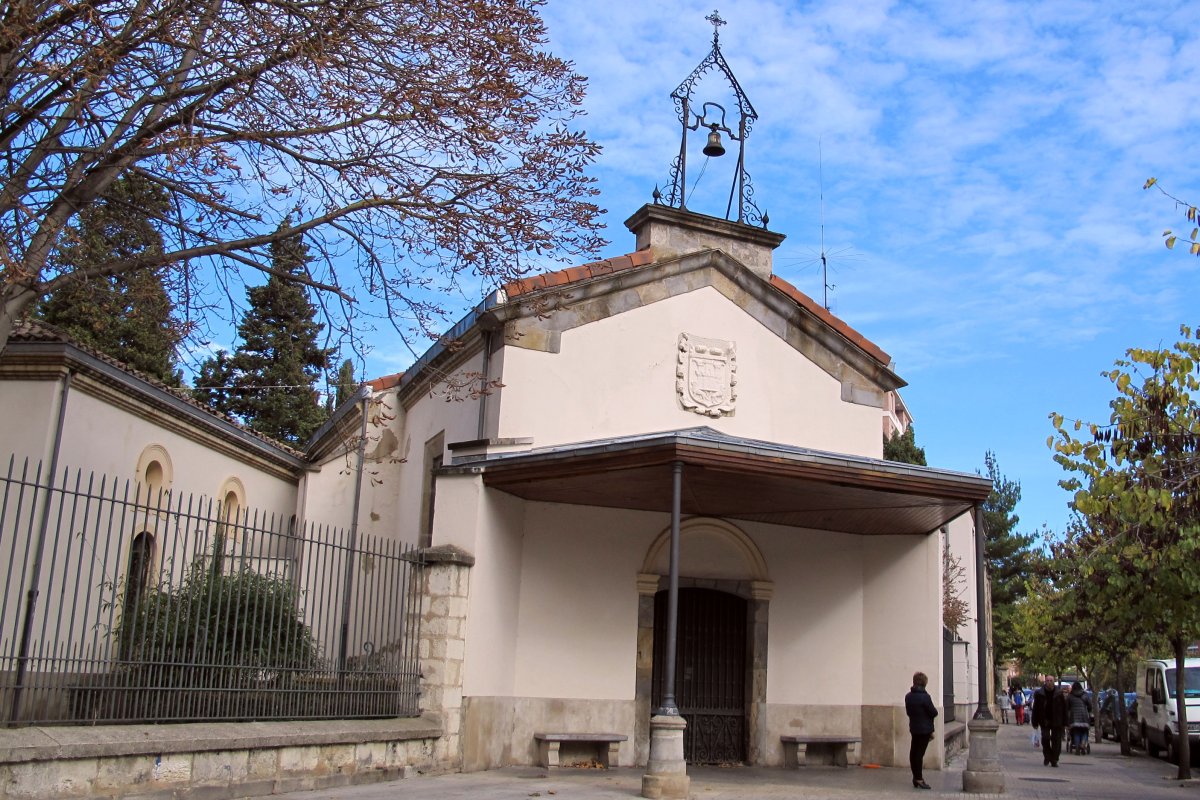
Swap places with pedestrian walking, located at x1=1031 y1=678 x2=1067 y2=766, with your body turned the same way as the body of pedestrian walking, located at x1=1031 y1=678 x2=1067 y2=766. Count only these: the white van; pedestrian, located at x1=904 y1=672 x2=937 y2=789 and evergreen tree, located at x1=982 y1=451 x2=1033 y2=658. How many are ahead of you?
1

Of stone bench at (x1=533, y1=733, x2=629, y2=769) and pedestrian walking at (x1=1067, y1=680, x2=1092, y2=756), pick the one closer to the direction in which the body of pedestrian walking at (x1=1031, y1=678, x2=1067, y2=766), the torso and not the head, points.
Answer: the stone bench

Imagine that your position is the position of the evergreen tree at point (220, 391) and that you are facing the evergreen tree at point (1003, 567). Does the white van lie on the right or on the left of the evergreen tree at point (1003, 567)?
right

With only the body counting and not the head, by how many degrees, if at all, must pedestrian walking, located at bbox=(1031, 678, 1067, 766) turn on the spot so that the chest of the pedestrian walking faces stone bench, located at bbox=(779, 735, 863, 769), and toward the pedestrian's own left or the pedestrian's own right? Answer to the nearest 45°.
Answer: approximately 45° to the pedestrian's own right

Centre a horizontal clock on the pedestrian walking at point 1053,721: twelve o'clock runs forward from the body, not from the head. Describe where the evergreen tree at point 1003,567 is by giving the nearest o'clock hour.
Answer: The evergreen tree is roughly at 6 o'clock from the pedestrian walking.

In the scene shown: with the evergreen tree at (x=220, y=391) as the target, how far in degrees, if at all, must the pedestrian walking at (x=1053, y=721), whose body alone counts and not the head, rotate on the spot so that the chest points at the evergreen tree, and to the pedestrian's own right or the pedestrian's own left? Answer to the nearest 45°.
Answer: approximately 90° to the pedestrian's own right

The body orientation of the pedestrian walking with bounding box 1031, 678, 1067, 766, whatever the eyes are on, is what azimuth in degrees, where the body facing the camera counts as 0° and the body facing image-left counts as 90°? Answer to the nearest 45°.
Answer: approximately 0°

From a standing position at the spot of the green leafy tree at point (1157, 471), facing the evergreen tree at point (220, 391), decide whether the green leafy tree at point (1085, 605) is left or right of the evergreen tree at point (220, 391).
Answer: right

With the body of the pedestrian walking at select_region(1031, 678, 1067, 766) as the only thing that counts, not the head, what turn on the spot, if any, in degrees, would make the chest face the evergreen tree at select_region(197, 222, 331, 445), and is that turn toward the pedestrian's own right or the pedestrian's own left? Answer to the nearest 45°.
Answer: approximately 90° to the pedestrian's own right
